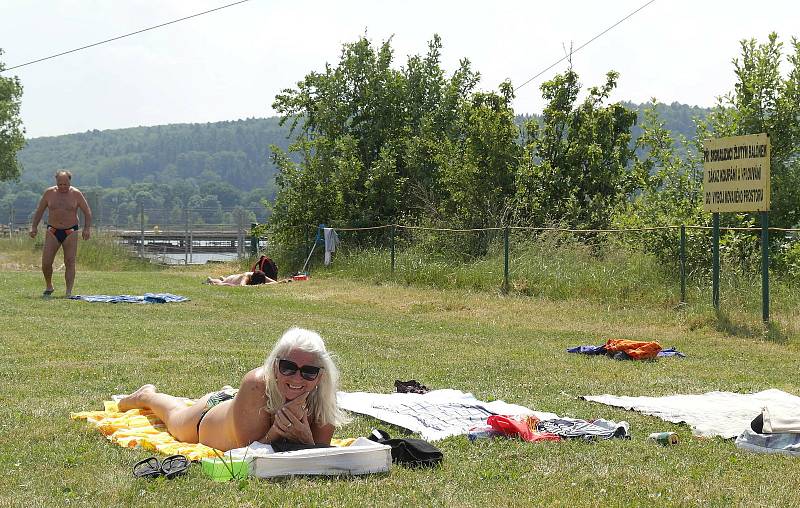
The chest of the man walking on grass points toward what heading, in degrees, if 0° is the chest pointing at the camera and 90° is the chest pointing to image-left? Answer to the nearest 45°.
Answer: approximately 0°

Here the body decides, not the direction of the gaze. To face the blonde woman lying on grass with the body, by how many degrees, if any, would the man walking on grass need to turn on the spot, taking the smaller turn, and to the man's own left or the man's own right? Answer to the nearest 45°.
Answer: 0° — they already face them

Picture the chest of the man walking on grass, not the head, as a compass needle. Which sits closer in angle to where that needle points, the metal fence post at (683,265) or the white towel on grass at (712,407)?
the white towel on grass

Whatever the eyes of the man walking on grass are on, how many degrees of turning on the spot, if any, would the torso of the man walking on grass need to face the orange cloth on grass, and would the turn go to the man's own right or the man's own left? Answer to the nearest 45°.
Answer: approximately 45° to the man's own left

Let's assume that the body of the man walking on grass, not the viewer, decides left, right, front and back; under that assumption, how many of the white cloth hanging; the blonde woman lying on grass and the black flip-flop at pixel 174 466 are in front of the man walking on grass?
2

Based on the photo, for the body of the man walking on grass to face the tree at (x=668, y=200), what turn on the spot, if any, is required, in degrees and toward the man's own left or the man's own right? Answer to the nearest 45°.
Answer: approximately 90° to the man's own left

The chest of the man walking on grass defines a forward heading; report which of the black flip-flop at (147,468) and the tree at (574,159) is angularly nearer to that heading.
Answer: the black flip-flop

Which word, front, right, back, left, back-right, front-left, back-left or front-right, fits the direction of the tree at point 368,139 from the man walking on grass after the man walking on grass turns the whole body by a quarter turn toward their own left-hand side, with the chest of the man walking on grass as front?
front-left

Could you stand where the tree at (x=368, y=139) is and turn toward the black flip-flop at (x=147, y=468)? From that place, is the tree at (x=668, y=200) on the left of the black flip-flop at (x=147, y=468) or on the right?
left

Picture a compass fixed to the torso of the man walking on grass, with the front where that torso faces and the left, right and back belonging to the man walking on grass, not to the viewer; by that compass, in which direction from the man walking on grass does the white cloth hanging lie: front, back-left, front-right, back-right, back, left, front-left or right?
back-left

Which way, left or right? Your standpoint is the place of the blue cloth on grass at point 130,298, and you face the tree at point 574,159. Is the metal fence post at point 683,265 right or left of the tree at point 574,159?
right
